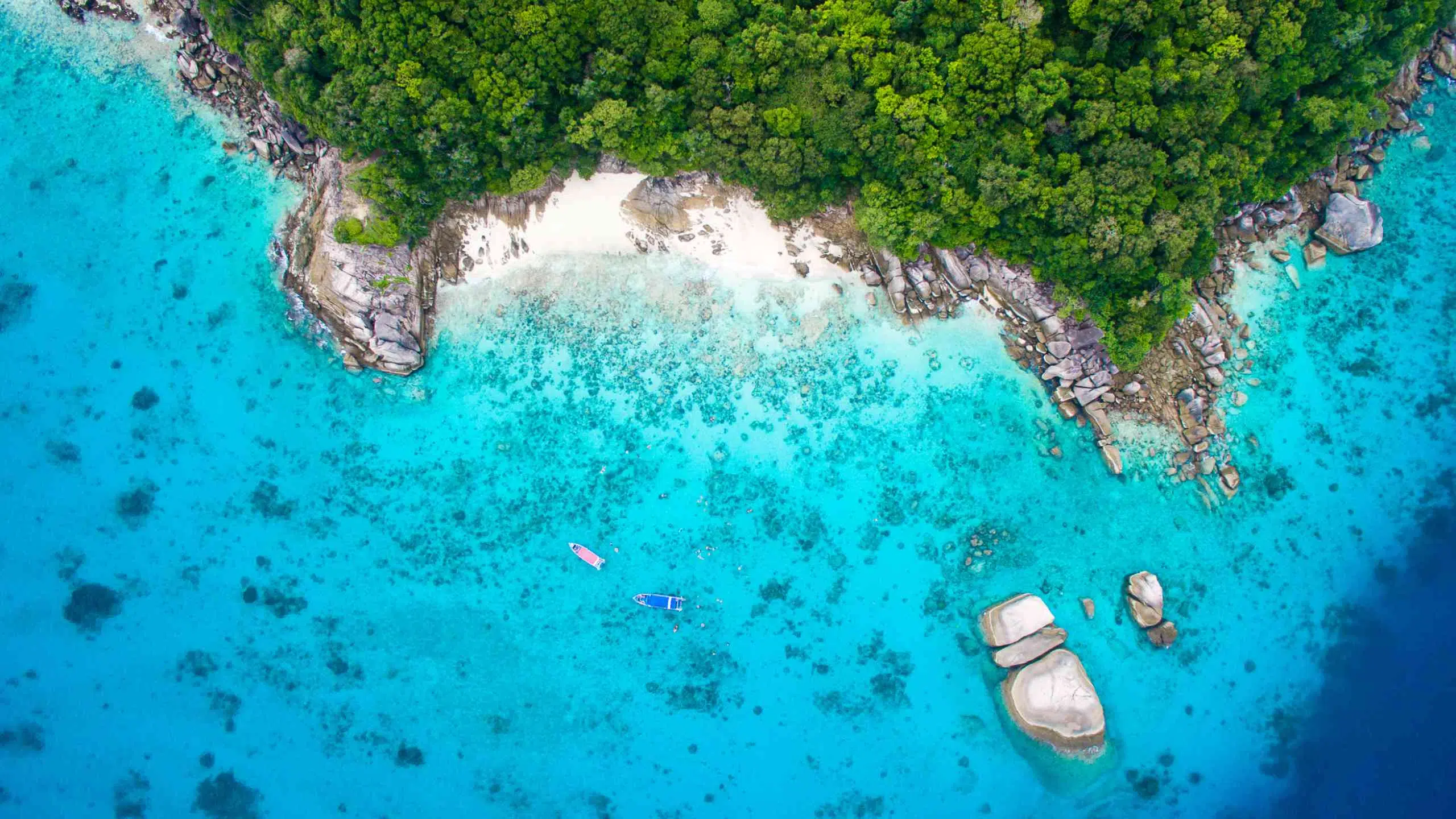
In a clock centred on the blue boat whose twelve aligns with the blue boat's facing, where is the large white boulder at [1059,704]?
The large white boulder is roughly at 6 o'clock from the blue boat.

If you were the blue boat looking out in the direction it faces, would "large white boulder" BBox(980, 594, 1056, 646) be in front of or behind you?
behind

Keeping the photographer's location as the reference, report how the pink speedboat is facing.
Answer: facing away from the viewer and to the left of the viewer

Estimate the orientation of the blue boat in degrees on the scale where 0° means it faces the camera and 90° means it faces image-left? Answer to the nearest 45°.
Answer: approximately 90°

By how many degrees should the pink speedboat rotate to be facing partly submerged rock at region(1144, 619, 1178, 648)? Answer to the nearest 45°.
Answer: approximately 135° to its right

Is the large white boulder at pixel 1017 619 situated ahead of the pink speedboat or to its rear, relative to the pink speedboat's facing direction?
to the rear

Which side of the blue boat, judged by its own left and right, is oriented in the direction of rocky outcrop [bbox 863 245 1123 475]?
back
